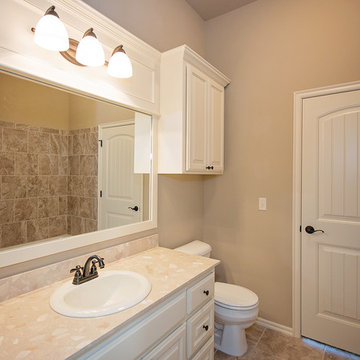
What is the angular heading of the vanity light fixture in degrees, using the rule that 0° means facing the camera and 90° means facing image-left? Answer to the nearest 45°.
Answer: approximately 315°

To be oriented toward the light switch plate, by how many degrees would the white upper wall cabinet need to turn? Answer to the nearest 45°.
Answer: approximately 90° to its left

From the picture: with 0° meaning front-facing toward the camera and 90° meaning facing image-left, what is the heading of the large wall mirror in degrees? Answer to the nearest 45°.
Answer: approximately 315°

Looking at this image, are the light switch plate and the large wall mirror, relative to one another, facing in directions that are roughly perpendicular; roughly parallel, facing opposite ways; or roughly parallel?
roughly perpendicular

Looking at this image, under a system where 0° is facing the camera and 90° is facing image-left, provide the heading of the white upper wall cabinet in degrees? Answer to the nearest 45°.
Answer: approximately 315°

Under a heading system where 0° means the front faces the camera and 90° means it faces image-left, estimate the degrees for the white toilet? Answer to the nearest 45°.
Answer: approximately 315°

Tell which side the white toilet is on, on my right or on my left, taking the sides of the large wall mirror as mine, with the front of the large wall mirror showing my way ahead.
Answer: on my left

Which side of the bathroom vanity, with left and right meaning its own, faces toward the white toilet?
left
